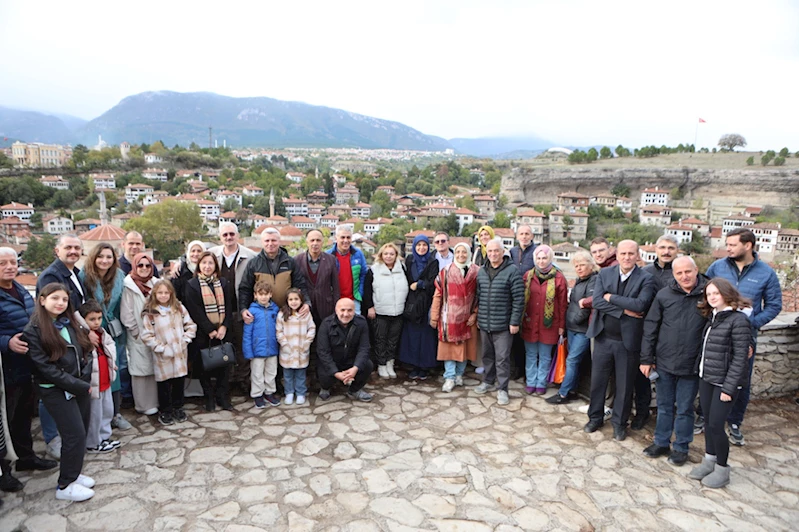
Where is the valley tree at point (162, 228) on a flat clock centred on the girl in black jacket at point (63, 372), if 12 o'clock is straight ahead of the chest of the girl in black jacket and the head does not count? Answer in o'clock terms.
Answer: The valley tree is roughly at 8 o'clock from the girl in black jacket.

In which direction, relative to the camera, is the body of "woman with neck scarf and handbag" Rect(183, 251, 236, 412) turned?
toward the camera

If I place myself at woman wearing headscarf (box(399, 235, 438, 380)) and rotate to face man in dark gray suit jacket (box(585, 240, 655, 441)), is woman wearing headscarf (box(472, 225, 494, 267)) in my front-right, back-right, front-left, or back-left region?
front-left

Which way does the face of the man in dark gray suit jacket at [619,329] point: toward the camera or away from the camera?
toward the camera

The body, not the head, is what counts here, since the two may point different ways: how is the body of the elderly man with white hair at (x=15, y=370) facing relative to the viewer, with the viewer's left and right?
facing the viewer and to the right of the viewer

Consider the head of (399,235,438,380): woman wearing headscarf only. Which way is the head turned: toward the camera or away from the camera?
toward the camera

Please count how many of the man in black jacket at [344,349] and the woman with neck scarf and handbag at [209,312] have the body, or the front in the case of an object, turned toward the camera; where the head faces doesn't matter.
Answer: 2

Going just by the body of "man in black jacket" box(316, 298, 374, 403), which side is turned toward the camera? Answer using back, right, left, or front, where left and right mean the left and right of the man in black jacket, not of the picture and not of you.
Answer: front

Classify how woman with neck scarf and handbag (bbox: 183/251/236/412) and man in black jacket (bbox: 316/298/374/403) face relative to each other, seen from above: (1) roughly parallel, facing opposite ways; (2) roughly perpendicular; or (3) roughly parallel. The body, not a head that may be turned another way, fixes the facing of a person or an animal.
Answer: roughly parallel

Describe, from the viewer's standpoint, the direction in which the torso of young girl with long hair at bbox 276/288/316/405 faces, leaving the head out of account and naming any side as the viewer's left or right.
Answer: facing the viewer

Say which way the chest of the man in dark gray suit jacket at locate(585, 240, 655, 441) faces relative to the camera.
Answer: toward the camera

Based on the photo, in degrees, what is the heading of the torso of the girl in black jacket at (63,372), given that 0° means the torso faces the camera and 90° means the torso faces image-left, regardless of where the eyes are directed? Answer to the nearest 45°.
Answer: approximately 315°

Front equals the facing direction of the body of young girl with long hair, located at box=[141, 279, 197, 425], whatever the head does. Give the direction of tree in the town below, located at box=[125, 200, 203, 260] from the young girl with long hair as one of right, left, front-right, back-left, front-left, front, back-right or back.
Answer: back
